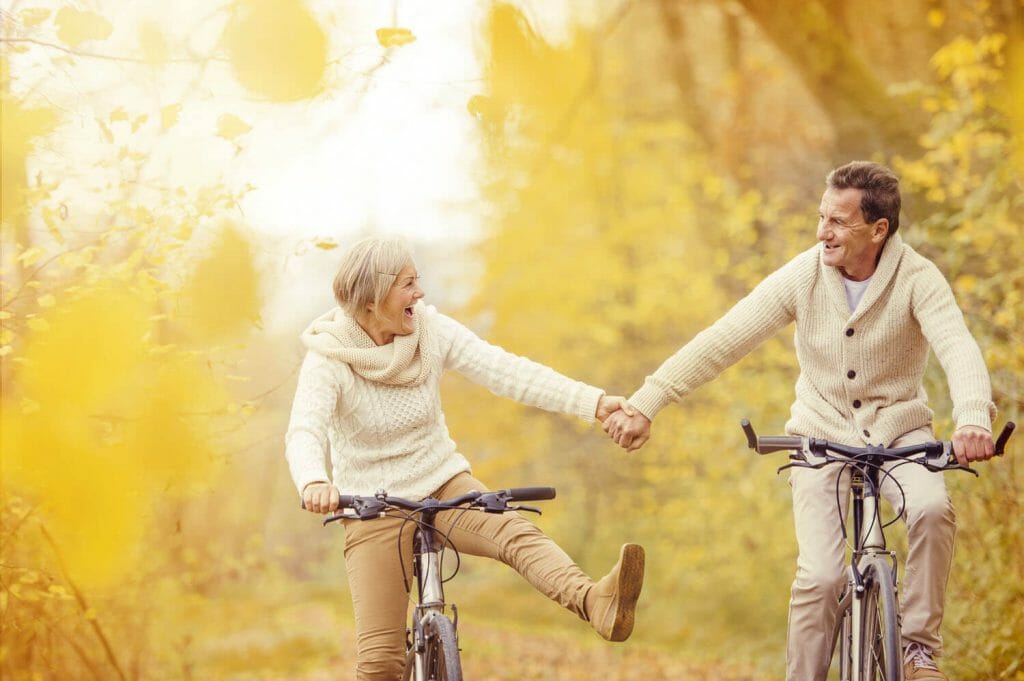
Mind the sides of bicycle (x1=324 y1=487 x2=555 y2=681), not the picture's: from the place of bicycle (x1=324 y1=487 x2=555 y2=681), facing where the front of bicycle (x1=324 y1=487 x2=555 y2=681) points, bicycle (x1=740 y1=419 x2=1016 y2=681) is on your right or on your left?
on your left

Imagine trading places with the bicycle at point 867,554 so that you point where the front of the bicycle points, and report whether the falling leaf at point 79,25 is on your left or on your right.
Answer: on your right

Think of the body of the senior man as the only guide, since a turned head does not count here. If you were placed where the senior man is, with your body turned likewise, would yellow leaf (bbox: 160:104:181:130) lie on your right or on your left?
on your right
